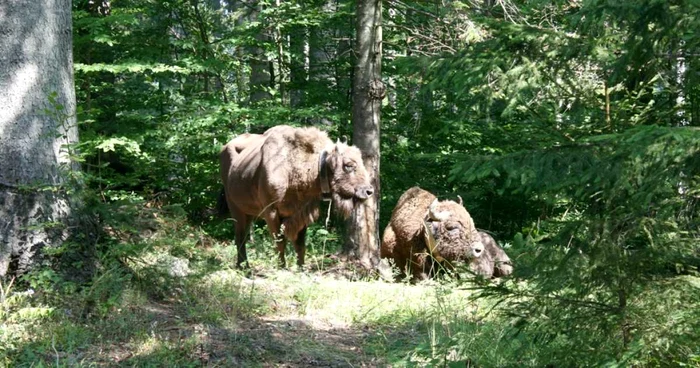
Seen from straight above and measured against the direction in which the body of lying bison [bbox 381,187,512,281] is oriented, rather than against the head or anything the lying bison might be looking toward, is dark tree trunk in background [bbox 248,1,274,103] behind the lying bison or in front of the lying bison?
behind

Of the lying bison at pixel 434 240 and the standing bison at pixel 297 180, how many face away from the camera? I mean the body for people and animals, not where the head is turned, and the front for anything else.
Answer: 0

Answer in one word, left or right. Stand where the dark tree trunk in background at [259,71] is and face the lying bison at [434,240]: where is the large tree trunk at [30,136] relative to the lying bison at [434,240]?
right

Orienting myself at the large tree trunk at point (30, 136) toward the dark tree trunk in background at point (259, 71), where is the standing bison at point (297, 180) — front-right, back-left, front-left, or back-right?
front-right

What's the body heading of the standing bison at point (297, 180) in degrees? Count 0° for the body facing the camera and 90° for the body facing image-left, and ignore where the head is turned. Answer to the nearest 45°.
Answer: approximately 315°

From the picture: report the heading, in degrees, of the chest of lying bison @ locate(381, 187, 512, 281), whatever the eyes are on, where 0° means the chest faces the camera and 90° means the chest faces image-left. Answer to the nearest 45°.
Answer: approximately 315°

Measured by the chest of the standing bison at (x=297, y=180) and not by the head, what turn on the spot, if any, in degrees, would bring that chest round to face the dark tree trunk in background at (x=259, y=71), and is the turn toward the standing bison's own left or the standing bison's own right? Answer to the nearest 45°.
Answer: approximately 135° to the standing bison's own left
